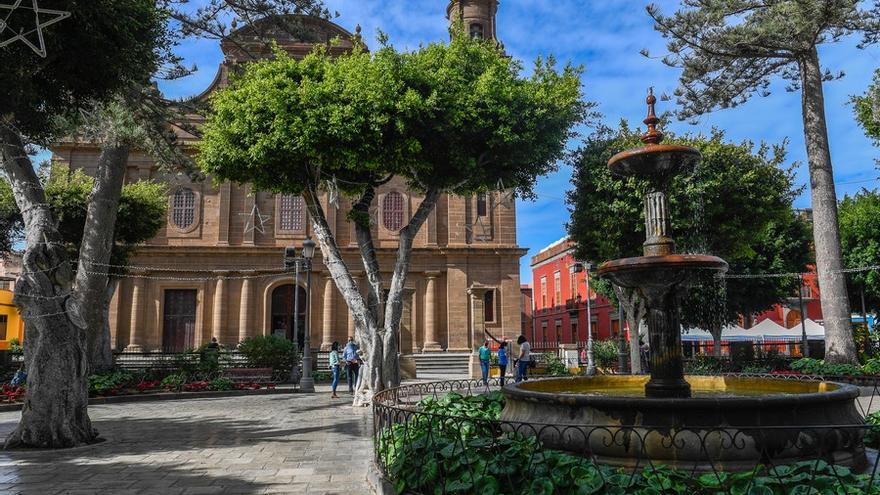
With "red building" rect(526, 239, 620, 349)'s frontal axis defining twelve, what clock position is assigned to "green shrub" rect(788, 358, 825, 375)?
The green shrub is roughly at 10 o'clock from the red building.

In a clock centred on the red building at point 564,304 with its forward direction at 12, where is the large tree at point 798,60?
The large tree is roughly at 10 o'clock from the red building.

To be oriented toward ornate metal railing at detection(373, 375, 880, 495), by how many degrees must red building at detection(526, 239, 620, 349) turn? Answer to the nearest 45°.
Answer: approximately 45° to its left

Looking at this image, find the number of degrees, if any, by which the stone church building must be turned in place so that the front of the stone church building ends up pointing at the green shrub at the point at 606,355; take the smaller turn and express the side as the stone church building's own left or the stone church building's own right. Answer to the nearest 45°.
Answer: approximately 45° to the stone church building's own left

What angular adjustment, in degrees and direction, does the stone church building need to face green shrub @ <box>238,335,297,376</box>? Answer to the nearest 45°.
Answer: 0° — it already faces it

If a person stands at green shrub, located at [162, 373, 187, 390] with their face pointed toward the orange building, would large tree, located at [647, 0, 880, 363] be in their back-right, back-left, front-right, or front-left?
back-right

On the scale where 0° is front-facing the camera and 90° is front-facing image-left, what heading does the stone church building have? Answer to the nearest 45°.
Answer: approximately 0°

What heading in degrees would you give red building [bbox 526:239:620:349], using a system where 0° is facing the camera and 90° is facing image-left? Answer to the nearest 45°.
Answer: approximately 45°
